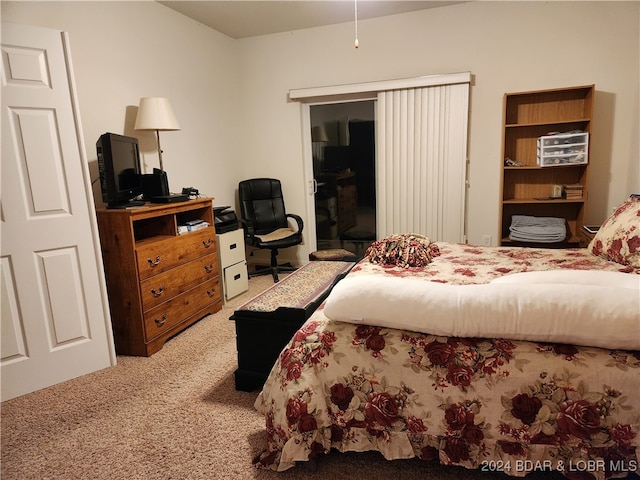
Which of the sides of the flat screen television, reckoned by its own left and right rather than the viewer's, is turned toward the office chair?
left

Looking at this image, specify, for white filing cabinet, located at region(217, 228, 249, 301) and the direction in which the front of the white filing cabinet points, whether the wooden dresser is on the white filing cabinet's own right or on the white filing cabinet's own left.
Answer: on the white filing cabinet's own right

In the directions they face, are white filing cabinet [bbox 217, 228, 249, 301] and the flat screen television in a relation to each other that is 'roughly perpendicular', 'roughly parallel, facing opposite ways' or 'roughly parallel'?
roughly parallel

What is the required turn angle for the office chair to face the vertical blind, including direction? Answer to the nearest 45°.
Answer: approximately 45° to its left

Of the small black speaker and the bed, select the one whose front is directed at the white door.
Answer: the bed

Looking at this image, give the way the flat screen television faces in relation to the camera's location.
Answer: facing the viewer and to the right of the viewer

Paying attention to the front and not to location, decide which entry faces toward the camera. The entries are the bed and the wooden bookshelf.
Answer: the wooden bookshelf

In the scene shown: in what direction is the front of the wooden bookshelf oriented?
toward the camera

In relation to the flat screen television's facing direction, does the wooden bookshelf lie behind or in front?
in front

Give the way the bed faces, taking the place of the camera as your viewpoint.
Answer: facing to the left of the viewer

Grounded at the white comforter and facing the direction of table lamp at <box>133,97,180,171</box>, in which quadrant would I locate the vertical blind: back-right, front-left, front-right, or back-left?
front-right

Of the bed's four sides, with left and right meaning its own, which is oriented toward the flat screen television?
front

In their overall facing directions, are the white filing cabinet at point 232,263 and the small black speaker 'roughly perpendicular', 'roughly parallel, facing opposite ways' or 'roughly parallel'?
roughly parallel
